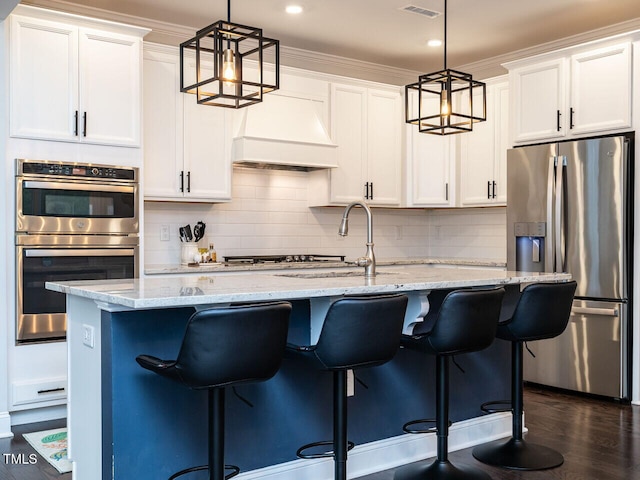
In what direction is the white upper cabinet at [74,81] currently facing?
toward the camera

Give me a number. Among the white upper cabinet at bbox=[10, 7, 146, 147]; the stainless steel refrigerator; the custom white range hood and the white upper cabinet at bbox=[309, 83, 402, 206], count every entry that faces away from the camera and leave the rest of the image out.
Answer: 0

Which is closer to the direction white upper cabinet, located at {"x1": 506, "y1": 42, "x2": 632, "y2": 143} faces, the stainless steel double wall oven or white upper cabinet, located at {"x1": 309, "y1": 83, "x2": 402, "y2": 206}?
the stainless steel double wall oven

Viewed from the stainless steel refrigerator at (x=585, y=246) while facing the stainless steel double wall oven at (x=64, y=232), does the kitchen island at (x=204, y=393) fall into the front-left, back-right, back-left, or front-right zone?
front-left

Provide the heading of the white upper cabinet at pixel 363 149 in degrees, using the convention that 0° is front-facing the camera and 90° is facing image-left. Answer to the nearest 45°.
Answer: approximately 315°

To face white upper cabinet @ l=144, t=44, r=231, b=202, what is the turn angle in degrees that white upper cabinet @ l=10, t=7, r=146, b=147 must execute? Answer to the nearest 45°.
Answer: approximately 135° to its left

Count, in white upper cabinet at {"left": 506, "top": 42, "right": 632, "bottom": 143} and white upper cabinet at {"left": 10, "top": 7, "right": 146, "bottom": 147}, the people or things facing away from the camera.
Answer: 0

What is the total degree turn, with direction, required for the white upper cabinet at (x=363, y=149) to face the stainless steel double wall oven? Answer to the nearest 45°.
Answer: approximately 90° to its right

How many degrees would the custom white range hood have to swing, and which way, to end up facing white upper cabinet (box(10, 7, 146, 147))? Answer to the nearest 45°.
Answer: approximately 90° to its right

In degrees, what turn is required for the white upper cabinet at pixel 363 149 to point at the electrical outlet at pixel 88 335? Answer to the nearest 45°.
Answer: approximately 45° to its right

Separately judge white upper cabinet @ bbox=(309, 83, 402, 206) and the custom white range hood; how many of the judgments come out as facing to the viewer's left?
0

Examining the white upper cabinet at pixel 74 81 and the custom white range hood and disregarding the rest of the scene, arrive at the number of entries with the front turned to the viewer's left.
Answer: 0

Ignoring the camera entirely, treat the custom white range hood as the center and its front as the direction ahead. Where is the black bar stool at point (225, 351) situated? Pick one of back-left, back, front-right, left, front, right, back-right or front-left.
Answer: front-right

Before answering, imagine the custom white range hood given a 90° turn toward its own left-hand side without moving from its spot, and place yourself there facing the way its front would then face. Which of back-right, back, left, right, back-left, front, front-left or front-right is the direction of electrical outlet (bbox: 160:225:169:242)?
back-left

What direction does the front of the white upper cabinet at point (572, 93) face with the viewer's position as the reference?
facing the viewer and to the left of the viewer
